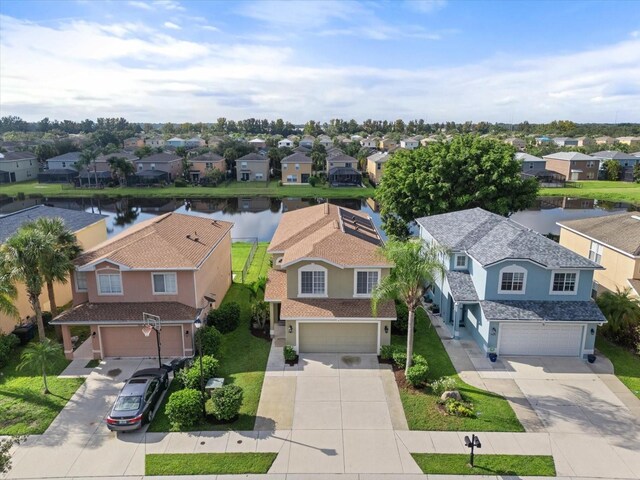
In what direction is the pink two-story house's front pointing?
toward the camera

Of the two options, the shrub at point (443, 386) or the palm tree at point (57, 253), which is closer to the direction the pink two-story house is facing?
the shrub

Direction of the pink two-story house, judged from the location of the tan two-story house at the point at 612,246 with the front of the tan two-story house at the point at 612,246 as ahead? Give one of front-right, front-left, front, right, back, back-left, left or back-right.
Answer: right

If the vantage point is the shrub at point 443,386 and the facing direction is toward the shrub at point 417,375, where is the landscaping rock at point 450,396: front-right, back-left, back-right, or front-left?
back-left

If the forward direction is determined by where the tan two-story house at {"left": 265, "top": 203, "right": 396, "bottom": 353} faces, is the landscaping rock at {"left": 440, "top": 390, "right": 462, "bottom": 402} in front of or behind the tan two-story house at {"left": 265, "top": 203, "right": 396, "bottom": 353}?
in front

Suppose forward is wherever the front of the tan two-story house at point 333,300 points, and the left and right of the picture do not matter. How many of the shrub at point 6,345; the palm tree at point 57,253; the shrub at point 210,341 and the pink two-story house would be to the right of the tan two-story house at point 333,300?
4

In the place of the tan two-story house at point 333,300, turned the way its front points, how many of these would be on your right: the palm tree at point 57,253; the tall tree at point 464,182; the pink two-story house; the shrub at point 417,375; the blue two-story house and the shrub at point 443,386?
2

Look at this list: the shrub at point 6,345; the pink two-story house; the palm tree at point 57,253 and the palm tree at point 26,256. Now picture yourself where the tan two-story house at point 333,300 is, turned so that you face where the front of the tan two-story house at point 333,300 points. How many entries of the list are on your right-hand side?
4

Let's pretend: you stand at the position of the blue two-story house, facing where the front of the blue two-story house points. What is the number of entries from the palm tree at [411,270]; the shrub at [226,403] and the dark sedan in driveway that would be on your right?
3

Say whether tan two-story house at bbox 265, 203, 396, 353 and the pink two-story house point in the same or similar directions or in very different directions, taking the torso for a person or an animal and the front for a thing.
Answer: same or similar directions

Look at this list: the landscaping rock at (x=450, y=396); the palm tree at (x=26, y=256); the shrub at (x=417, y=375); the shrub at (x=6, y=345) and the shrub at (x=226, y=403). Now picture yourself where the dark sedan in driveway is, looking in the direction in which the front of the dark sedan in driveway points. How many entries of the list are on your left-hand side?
2

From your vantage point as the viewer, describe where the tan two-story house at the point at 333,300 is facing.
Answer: facing the viewer

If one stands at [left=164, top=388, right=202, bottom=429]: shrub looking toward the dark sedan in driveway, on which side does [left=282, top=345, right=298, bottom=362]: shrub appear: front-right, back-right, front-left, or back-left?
back-right

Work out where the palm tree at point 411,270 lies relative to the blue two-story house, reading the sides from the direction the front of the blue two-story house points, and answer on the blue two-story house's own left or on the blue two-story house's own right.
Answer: on the blue two-story house's own right
